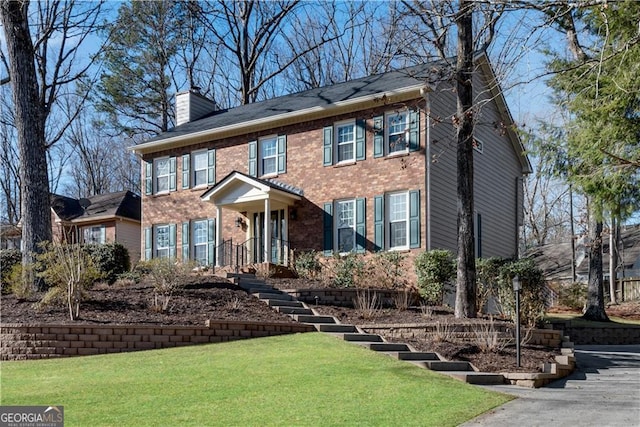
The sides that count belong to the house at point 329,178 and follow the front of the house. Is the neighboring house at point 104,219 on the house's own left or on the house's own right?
on the house's own right

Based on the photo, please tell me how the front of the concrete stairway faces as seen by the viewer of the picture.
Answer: facing the viewer and to the right of the viewer

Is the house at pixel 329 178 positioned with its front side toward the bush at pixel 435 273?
no

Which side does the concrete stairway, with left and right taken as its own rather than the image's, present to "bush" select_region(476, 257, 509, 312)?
left

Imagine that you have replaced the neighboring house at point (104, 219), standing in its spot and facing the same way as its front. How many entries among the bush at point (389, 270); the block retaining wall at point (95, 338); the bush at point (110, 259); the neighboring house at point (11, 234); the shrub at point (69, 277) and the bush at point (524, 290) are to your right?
1

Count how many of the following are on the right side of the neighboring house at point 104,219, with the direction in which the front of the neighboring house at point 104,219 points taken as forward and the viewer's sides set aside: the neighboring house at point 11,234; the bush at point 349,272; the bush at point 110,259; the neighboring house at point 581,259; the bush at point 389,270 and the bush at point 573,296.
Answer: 1

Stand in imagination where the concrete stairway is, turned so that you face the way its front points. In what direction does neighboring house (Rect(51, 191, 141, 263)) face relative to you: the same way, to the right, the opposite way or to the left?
to the right

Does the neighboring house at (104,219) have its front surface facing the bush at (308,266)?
no

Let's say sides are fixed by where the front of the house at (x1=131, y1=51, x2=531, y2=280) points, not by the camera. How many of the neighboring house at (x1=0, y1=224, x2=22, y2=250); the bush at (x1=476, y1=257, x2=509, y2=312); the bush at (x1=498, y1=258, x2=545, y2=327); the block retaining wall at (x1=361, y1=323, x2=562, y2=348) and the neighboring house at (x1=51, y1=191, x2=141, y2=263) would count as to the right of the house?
2

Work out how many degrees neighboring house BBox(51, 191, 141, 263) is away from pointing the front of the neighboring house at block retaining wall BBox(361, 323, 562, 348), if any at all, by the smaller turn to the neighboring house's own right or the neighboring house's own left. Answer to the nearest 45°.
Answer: approximately 45° to the neighboring house's own left

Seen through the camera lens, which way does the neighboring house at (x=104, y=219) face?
facing the viewer and to the left of the viewer

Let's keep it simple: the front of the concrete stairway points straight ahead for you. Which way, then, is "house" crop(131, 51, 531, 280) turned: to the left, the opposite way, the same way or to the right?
to the right

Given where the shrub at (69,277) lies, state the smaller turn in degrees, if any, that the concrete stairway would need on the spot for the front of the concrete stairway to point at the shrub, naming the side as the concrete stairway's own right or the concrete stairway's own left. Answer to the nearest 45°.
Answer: approximately 135° to the concrete stairway's own right

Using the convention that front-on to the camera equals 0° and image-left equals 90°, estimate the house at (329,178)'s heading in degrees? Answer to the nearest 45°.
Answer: approximately 45°

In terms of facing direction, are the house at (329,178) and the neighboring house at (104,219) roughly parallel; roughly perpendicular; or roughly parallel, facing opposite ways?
roughly parallel

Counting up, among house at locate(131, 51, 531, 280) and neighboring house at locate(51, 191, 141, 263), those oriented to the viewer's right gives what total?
0

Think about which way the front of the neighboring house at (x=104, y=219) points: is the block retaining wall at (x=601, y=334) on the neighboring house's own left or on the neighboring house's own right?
on the neighboring house's own left
